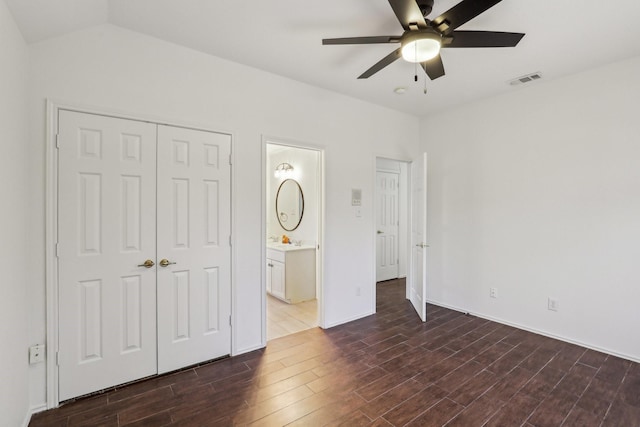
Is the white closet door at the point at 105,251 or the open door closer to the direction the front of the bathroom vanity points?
the white closet door

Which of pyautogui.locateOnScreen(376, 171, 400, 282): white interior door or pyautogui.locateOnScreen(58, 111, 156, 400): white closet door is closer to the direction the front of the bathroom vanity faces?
the white closet door

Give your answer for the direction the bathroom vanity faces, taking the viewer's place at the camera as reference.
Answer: facing the viewer and to the left of the viewer

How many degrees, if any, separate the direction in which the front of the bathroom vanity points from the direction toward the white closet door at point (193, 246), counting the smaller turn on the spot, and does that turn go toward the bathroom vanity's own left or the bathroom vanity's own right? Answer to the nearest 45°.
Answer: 0° — it already faces it

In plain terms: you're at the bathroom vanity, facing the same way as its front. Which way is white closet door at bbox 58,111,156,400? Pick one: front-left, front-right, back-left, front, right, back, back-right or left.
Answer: front

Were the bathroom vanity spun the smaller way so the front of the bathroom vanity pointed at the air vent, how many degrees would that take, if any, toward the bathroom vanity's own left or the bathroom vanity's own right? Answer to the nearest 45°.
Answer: approximately 90° to the bathroom vanity's own left

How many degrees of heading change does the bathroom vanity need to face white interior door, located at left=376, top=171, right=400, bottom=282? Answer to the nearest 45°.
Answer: approximately 180°

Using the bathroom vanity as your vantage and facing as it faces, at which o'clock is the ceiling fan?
The ceiling fan is roughly at 10 o'clock from the bathroom vanity.

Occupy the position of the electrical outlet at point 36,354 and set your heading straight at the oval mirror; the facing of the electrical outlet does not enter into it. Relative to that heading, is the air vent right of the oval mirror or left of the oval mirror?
right

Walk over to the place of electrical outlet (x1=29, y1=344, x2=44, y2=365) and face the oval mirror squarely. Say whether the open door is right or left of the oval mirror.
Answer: right
